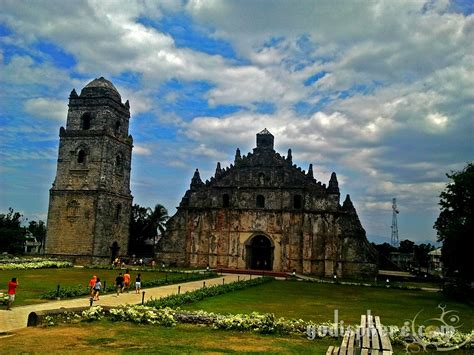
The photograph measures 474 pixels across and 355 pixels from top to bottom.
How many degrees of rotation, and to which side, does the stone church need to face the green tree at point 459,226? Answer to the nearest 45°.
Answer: approximately 45° to its left

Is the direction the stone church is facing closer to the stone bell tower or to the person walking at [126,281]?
the person walking

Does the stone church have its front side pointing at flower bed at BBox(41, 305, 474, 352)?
yes

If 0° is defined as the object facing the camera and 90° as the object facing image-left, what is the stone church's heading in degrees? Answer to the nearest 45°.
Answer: approximately 0°

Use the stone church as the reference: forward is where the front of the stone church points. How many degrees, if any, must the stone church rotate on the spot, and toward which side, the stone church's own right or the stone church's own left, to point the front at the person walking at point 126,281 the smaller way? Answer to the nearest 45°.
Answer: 0° — it already faces them

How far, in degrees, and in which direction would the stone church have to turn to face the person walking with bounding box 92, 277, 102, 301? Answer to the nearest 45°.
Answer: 0° — it already faces them

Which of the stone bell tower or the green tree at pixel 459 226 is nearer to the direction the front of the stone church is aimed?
the green tree

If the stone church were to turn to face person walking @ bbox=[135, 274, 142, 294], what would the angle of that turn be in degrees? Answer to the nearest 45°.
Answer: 0° — it already faces them

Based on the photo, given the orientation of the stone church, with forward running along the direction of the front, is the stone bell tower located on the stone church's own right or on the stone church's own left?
on the stone church's own right
